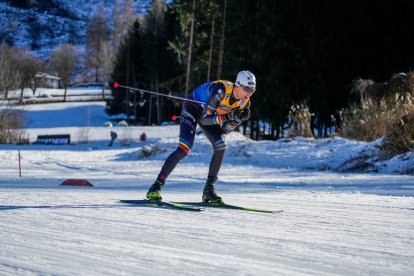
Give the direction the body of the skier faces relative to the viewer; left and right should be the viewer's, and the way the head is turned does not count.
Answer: facing the viewer and to the right of the viewer
